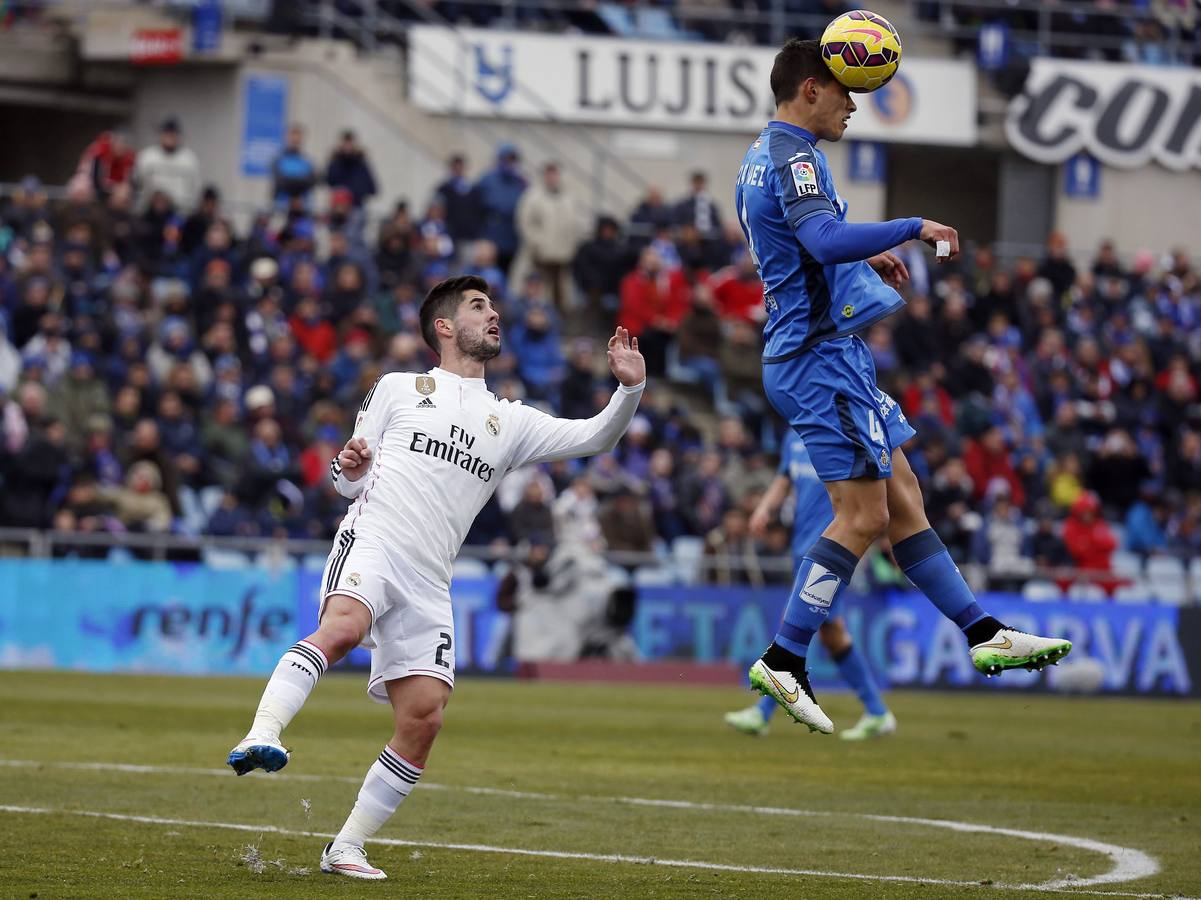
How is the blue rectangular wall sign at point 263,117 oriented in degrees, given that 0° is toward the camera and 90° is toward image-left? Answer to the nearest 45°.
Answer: approximately 0°

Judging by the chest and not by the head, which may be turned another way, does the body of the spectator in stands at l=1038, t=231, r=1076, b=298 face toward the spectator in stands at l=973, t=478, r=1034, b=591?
yes

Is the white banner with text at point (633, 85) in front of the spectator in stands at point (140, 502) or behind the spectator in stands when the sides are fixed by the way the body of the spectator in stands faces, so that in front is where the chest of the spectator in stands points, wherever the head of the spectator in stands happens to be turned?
behind

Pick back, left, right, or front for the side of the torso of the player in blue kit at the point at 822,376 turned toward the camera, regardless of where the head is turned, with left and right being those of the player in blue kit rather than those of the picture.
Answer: right

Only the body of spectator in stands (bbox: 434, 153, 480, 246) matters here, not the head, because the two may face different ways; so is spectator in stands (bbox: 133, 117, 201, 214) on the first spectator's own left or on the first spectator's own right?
on the first spectator's own right

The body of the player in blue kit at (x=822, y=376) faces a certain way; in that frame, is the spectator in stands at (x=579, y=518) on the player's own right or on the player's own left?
on the player's own left
